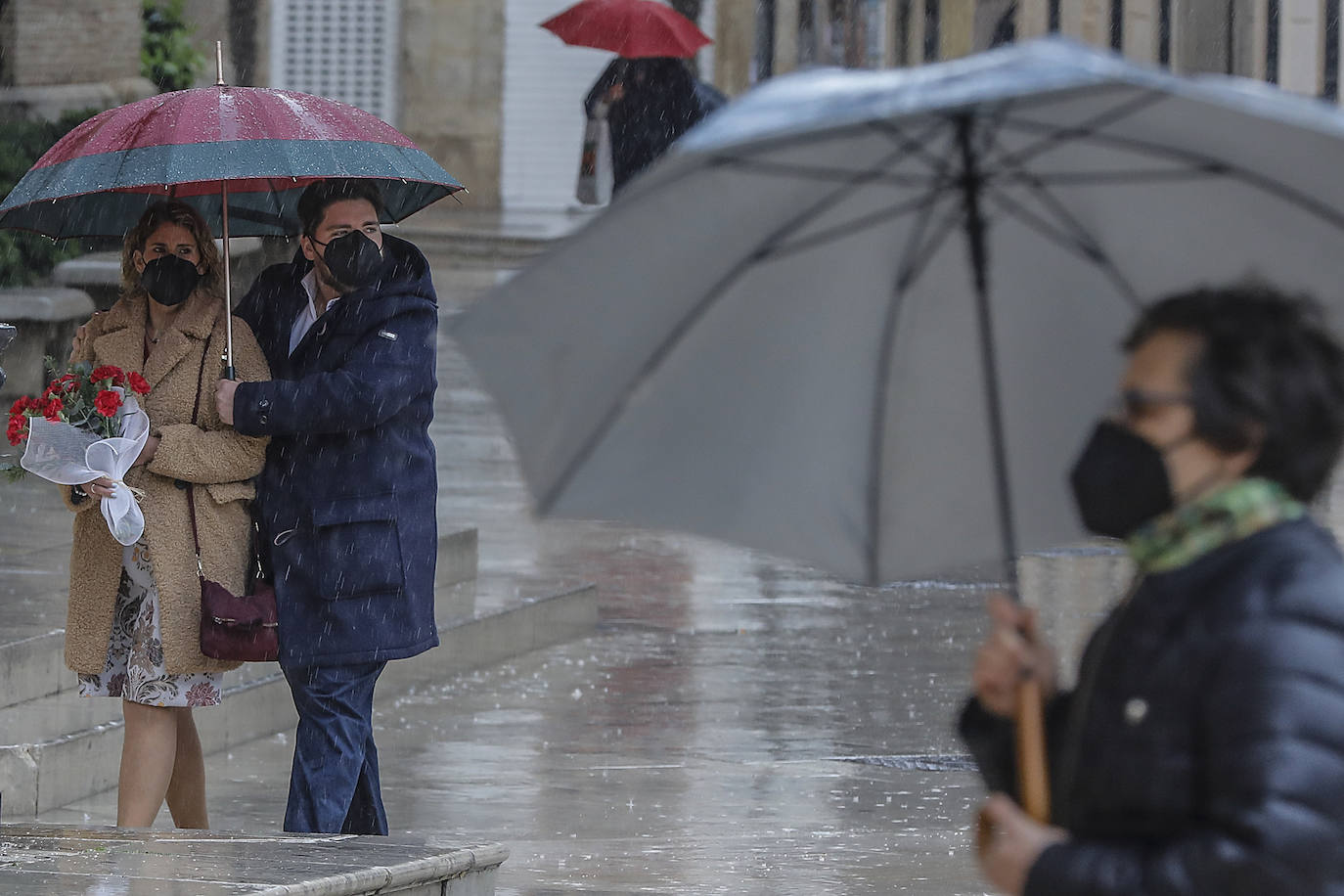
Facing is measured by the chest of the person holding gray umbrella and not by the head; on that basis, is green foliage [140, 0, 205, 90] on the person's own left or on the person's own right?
on the person's own right

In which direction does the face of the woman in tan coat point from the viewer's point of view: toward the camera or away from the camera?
toward the camera

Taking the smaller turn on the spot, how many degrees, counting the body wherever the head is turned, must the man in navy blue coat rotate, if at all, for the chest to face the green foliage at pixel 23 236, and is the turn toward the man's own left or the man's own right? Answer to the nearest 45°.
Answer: approximately 135° to the man's own right

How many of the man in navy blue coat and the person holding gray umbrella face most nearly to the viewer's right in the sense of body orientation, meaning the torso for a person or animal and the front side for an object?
0

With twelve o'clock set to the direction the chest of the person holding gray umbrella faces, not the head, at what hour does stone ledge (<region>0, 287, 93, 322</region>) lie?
The stone ledge is roughly at 2 o'clock from the person holding gray umbrella.

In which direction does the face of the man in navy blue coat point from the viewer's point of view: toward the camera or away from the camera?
toward the camera

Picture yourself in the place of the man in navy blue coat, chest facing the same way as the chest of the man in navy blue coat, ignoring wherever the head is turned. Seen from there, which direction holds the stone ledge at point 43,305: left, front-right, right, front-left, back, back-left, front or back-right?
back-right

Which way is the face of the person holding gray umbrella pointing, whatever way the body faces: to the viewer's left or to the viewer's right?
to the viewer's left

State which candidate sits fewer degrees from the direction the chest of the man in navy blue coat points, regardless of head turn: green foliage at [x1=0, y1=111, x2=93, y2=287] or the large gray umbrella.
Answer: the large gray umbrella

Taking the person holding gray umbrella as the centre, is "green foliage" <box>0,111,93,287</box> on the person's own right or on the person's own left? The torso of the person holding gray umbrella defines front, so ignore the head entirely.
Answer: on the person's own right

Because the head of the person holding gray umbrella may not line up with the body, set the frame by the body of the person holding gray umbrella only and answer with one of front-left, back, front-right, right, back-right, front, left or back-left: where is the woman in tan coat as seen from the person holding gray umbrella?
front-right

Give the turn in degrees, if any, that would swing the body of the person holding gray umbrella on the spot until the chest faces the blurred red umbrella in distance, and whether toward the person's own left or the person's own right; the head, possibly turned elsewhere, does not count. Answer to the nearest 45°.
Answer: approximately 90° to the person's own right

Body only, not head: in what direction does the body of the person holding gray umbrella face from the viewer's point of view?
to the viewer's left
